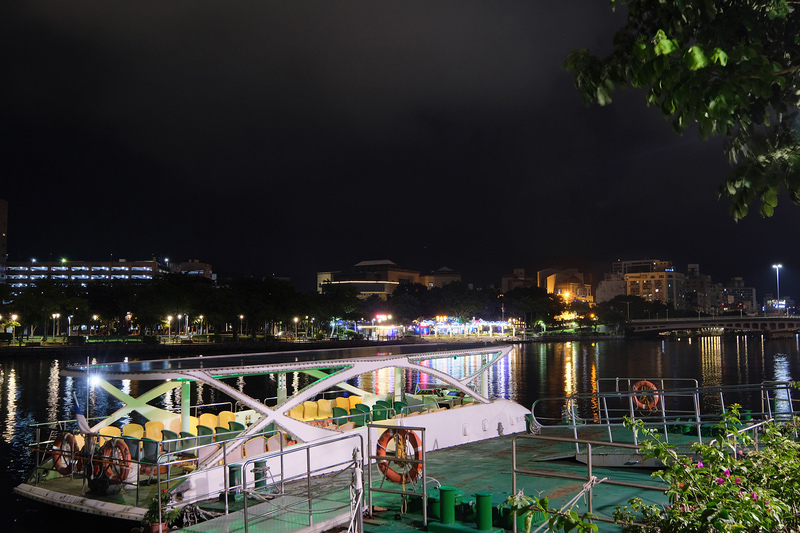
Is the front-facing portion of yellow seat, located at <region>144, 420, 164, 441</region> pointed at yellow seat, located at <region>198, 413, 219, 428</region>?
no

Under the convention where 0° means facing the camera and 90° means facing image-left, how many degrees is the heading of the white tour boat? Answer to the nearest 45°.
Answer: approximately 225°

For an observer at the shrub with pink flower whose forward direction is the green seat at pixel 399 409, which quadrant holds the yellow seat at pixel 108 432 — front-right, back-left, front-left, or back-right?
front-left

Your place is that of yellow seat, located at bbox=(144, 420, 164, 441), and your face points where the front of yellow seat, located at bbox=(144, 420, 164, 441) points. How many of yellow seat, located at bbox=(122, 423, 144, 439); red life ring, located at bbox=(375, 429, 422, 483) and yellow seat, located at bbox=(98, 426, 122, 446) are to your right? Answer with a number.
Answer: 2

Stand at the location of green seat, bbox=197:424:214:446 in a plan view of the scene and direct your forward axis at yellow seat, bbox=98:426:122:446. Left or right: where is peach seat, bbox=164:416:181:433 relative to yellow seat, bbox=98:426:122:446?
right

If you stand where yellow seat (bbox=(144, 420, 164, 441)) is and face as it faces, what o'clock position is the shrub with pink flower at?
The shrub with pink flower is roughly at 4 o'clock from the yellow seat.

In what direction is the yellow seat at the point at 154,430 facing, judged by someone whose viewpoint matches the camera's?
facing away from the viewer and to the right of the viewer
